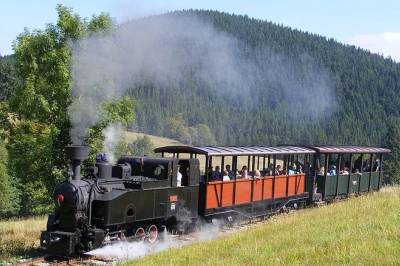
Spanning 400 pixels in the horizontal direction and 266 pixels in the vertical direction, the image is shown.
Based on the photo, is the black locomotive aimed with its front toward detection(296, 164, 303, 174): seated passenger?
no

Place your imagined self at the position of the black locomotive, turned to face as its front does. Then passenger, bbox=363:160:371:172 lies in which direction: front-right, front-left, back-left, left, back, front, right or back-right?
back

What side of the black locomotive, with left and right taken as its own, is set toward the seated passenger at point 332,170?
back

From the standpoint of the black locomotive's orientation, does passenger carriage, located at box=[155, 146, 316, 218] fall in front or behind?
behind

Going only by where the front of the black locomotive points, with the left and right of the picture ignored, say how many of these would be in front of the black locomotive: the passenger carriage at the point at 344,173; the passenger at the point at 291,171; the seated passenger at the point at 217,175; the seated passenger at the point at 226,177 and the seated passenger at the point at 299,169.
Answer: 0

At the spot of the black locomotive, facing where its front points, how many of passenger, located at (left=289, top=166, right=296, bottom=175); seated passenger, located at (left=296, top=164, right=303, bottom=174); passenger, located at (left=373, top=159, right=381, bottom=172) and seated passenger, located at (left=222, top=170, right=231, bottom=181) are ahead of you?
0

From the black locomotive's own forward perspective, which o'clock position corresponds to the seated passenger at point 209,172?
The seated passenger is roughly at 6 o'clock from the black locomotive.

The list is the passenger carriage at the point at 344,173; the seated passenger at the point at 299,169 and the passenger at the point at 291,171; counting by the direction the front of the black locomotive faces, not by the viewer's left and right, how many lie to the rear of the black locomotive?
3

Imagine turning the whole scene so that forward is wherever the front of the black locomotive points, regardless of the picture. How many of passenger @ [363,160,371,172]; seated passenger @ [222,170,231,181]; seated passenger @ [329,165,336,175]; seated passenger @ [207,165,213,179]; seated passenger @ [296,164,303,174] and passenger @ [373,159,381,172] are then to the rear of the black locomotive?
6

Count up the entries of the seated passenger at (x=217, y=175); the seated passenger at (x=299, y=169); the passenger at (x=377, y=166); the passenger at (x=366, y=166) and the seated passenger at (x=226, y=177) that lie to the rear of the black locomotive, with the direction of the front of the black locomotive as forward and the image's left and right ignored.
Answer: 5

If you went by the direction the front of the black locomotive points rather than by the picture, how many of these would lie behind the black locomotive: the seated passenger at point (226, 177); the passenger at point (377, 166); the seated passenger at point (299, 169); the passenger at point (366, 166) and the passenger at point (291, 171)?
5

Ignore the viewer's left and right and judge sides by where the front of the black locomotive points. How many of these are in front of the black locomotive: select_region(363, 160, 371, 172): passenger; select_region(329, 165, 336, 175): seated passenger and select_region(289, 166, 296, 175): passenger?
0

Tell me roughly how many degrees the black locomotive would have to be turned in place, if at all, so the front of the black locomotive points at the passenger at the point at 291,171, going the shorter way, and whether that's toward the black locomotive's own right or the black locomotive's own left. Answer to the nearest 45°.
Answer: approximately 180°

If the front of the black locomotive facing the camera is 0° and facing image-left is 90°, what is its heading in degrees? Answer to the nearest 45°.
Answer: approximately 45°

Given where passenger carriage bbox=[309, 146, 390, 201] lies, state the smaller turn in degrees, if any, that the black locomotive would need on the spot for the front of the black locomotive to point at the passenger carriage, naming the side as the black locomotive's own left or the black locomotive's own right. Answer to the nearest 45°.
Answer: approximately 180°

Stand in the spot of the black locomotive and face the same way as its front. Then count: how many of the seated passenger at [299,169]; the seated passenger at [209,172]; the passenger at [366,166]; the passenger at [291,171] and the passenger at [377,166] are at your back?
5

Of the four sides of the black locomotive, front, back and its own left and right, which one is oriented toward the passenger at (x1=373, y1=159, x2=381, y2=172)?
back
